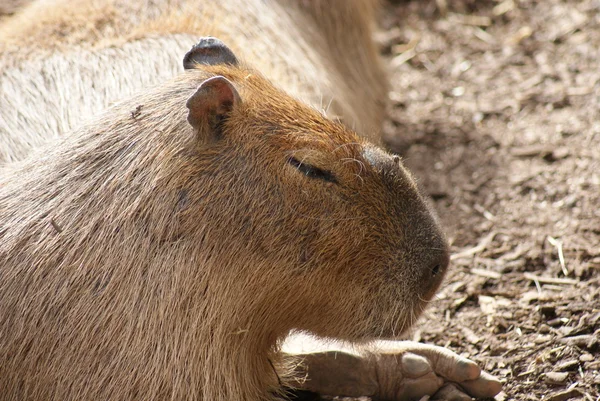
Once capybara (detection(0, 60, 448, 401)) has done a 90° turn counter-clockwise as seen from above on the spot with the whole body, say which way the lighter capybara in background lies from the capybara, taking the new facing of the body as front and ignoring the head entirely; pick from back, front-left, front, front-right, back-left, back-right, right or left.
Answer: front

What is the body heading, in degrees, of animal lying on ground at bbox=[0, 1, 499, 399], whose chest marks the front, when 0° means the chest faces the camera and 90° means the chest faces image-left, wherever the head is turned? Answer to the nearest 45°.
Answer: approximately 270°

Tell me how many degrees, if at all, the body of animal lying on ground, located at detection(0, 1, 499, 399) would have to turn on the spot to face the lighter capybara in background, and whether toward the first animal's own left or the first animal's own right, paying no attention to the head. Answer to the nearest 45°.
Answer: approximately 90° to the first animal's own left

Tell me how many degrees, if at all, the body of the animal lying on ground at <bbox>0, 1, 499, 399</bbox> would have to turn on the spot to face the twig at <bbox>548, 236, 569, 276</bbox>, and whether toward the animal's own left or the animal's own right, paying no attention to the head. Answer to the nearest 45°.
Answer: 0° — it already faces it

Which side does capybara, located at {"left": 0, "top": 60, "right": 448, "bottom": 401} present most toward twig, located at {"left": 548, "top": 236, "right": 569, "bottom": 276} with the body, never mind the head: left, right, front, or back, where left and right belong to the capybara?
front
